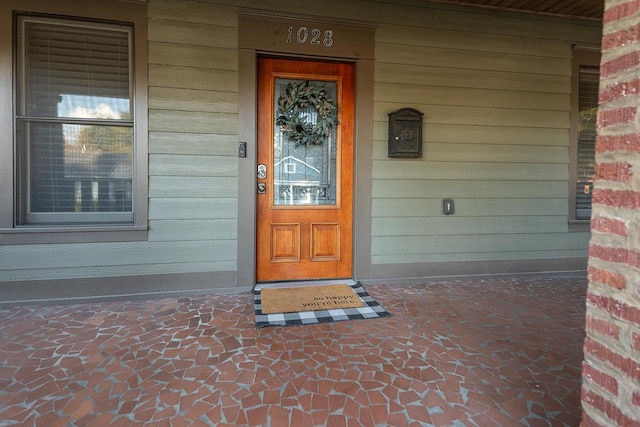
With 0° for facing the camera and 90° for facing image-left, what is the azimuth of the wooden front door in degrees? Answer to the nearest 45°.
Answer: approximately 0°

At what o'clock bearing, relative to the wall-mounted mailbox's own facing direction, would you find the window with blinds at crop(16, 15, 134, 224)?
The window with blinds is roughly at 2 o'clock from the wall-mounted mailbox.

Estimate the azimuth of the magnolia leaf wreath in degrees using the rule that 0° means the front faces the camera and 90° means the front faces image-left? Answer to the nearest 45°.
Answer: approximately 0°

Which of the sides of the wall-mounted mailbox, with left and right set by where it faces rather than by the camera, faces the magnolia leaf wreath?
right

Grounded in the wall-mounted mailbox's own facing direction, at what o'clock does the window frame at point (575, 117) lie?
The window frame is roughly at 8 o'clock from the wall-mounted mailbox.

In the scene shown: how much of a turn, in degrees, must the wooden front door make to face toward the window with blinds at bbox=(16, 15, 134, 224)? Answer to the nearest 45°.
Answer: approximately 90° to its right

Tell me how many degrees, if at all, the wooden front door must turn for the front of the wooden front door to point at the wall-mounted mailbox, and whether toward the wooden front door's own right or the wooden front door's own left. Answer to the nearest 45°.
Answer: approximately 90° to the wooden front door's own left

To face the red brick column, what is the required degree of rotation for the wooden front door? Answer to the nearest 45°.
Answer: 0° — it already faces it
